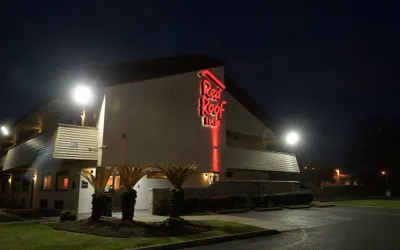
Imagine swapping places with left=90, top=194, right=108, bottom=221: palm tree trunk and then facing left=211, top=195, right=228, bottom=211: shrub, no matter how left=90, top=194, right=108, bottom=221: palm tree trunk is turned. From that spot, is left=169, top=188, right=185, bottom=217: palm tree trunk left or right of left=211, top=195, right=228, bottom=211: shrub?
right

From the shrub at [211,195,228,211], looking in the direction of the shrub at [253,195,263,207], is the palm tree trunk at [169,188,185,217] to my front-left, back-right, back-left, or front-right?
back-right

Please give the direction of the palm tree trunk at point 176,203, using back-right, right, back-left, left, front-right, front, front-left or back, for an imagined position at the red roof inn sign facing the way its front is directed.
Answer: front-right

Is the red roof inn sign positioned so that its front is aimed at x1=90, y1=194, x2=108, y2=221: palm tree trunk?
no

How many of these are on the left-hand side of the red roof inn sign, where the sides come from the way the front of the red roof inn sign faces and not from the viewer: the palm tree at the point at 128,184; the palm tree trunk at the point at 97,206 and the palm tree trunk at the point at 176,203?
0

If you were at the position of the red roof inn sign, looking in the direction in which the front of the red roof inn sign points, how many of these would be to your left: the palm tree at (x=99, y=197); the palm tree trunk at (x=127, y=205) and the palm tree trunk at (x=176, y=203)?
0

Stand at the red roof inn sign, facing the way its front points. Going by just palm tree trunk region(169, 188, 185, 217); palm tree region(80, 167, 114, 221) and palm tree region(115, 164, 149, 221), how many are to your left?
0

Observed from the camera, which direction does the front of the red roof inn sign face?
facing the viewer and to the right of the viewer

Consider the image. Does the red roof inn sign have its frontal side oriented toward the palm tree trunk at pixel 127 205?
no

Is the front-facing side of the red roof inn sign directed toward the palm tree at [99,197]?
no

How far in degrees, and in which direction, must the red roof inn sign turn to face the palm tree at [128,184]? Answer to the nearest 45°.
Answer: approximately 45° to its right
